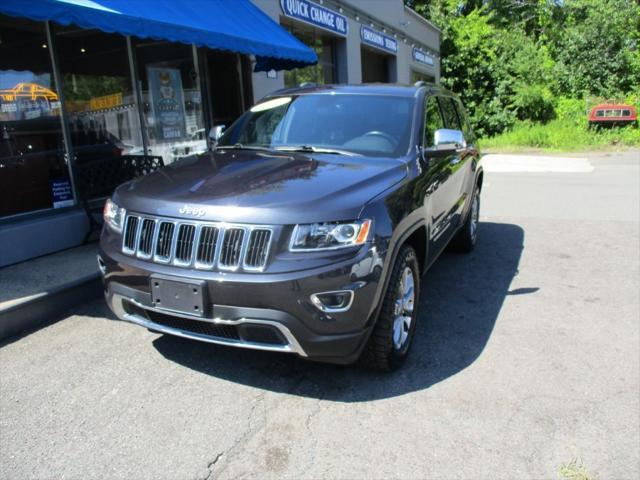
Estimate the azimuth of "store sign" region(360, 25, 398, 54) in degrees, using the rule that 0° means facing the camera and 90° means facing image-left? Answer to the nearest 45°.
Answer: approximately 315°

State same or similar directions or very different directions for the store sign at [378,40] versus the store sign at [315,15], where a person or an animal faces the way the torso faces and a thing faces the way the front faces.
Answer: same or similar directions

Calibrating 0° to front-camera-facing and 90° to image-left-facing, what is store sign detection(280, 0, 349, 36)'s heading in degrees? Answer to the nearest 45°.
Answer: approximately 315°

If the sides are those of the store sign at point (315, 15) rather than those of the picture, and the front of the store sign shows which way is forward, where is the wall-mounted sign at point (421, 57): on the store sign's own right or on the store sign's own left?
on the store sign's own left

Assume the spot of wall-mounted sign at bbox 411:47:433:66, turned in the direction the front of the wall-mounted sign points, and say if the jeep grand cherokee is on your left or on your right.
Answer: on your right

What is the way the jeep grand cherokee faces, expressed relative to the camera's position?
facing the viewer and to the left of the viewer

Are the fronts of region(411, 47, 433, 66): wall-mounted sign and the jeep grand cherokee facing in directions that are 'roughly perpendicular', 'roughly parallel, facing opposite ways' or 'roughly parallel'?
roughly perpendicular

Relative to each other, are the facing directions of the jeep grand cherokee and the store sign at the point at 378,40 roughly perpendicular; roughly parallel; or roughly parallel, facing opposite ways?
roughly perpendicular

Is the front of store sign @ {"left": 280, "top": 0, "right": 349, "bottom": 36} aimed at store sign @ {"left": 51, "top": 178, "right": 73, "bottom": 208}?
no

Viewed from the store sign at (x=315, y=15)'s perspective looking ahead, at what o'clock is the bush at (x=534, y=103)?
The bush is roughly at 9 o'clock from the store sign.

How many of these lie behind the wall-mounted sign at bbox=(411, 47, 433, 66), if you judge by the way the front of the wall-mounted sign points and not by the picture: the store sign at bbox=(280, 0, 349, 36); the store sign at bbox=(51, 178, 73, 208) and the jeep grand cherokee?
0

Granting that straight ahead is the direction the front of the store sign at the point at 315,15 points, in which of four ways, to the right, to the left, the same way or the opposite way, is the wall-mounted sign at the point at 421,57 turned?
the same way

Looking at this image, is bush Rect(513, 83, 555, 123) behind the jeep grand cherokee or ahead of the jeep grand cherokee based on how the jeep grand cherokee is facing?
behind

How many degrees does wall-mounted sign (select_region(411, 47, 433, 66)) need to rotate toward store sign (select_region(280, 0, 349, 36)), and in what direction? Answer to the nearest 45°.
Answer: approximately 45° to its right

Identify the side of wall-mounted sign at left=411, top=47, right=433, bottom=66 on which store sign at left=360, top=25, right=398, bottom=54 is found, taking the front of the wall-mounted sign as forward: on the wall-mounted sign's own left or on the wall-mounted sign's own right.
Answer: on the wall-mounted sign's own right

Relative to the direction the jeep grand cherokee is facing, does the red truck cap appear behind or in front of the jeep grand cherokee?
behind

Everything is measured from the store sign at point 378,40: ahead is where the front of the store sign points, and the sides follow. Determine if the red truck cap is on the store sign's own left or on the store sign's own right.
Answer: on the store sign's own left

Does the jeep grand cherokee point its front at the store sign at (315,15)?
no

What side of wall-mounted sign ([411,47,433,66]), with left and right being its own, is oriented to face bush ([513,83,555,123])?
left

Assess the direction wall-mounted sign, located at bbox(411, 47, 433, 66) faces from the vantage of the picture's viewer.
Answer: facing the viewer and to the right of the viewer
